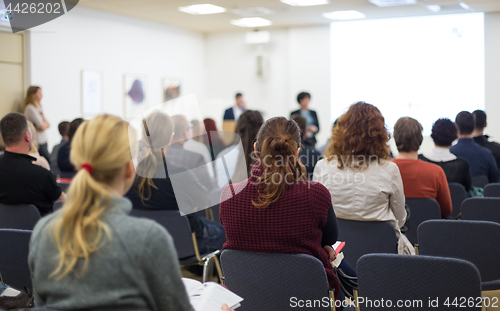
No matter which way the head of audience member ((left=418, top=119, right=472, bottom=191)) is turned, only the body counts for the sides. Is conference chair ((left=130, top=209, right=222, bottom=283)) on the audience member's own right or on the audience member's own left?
on the audience member's own left

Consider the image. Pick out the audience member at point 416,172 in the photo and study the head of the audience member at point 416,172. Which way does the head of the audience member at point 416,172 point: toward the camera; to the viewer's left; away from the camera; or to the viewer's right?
away from the camera

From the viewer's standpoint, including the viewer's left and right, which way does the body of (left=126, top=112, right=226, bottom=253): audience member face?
facing away from the viewer and to the right of the viewer

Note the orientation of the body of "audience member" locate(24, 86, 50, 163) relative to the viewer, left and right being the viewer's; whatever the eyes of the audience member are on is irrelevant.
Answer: facing to the right of the viewer

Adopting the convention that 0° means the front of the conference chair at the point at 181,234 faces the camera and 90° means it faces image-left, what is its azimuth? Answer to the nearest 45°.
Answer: approximately 225°

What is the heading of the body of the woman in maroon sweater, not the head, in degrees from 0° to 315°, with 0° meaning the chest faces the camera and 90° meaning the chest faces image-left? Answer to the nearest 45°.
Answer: approximately 180°

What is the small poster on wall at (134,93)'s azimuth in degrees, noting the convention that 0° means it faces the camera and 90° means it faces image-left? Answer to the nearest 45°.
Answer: approximately 315°

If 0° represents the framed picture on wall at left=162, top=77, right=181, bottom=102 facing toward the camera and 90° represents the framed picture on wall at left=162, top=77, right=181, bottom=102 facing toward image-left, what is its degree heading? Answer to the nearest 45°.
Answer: approximately 315°

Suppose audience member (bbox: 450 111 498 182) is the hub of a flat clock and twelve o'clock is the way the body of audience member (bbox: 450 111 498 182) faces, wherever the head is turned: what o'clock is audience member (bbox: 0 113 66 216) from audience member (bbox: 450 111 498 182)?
audience member (bbox: 0 113 66 216) is roughly at 9 o'clock from audience member (bbox: 450 111 498 182).

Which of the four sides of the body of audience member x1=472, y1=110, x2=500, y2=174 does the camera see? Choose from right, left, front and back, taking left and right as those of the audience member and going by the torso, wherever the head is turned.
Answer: back

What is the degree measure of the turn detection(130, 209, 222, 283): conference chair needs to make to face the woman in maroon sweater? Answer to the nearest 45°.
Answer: approximately 135° to its right

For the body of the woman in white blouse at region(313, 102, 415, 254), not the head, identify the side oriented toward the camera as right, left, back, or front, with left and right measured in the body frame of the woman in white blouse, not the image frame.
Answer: back

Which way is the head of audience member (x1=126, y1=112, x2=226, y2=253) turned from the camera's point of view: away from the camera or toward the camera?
away from the camera
